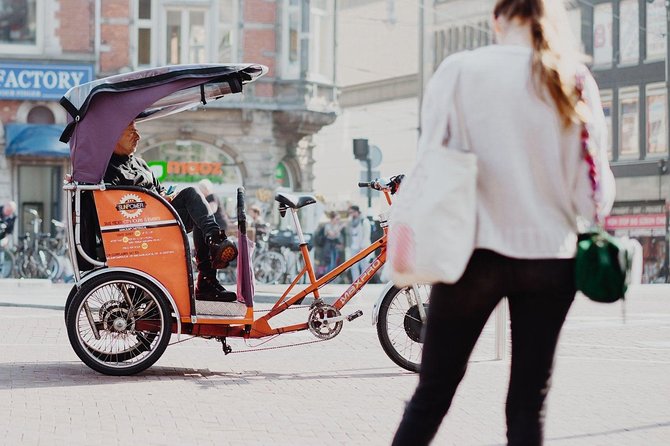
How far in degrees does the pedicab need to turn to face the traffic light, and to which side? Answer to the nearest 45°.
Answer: approximately 90° to its left

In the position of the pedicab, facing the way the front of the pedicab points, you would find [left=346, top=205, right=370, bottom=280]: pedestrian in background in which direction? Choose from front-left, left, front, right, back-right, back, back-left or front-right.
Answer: left

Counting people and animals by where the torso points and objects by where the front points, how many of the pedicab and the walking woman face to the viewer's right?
1

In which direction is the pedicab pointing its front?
to the viewer's right

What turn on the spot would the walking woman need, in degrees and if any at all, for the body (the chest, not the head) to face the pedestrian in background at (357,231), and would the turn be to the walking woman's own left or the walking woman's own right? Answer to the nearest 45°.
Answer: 0° — they already face them

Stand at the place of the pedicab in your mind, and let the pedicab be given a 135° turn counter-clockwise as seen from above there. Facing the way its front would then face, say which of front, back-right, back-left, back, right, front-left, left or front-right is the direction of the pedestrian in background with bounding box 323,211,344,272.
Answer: front-right

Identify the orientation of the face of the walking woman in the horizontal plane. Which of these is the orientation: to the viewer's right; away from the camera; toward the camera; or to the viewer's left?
away from the camera

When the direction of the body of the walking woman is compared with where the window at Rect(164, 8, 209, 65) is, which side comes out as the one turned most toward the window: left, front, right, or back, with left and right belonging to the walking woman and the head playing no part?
front

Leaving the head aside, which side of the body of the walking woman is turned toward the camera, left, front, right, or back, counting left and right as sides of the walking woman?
back

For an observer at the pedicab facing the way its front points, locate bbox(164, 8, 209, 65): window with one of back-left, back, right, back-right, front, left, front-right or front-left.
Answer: left

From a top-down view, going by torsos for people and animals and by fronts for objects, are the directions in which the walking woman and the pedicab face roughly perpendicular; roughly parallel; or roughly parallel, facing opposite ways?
roughly perpendicular

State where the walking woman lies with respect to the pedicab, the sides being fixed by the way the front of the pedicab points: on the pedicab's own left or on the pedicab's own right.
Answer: on the pedicab's own right
